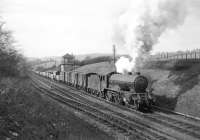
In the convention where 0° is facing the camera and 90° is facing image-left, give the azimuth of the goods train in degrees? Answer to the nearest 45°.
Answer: approximately 315°
